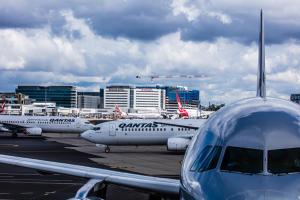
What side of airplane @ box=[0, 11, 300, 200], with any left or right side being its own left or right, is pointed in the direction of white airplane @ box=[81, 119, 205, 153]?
back

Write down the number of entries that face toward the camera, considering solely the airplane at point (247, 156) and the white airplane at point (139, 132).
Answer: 1

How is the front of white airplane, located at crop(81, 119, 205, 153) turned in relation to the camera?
facing to the left of the viewer

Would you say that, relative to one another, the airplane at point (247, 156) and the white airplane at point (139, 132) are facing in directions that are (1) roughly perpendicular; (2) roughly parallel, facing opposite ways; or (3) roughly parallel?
roughly perpendicular

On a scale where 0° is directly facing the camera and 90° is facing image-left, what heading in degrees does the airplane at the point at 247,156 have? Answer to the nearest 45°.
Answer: approximately 0°

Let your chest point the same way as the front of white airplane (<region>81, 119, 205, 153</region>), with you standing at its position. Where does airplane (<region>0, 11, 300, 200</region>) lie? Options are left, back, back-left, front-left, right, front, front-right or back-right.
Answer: left
